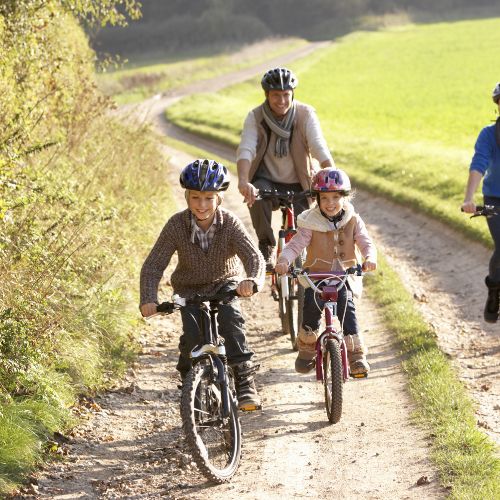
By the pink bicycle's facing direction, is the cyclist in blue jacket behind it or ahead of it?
behind

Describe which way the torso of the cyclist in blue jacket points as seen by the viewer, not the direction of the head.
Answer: toward the camera

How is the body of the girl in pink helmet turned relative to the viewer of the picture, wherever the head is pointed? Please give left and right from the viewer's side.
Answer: facing the viewer

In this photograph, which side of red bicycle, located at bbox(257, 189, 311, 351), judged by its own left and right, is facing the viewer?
front

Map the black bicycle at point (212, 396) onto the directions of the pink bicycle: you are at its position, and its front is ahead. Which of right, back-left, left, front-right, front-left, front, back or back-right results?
front-right

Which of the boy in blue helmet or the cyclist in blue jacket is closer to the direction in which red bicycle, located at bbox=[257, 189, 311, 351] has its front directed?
the boy in blue helmet

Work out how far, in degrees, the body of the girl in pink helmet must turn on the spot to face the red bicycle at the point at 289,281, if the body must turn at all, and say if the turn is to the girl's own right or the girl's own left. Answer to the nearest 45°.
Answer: approximately 180°

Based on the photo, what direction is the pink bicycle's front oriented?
toward the camera

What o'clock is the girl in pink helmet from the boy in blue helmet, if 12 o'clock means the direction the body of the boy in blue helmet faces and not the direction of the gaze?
The girl in pink helmet is roughly at 8 o'clock from the boy in blue helmet.

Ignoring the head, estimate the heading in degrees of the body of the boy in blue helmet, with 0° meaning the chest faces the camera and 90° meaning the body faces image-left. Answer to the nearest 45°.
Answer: approximately 0°
